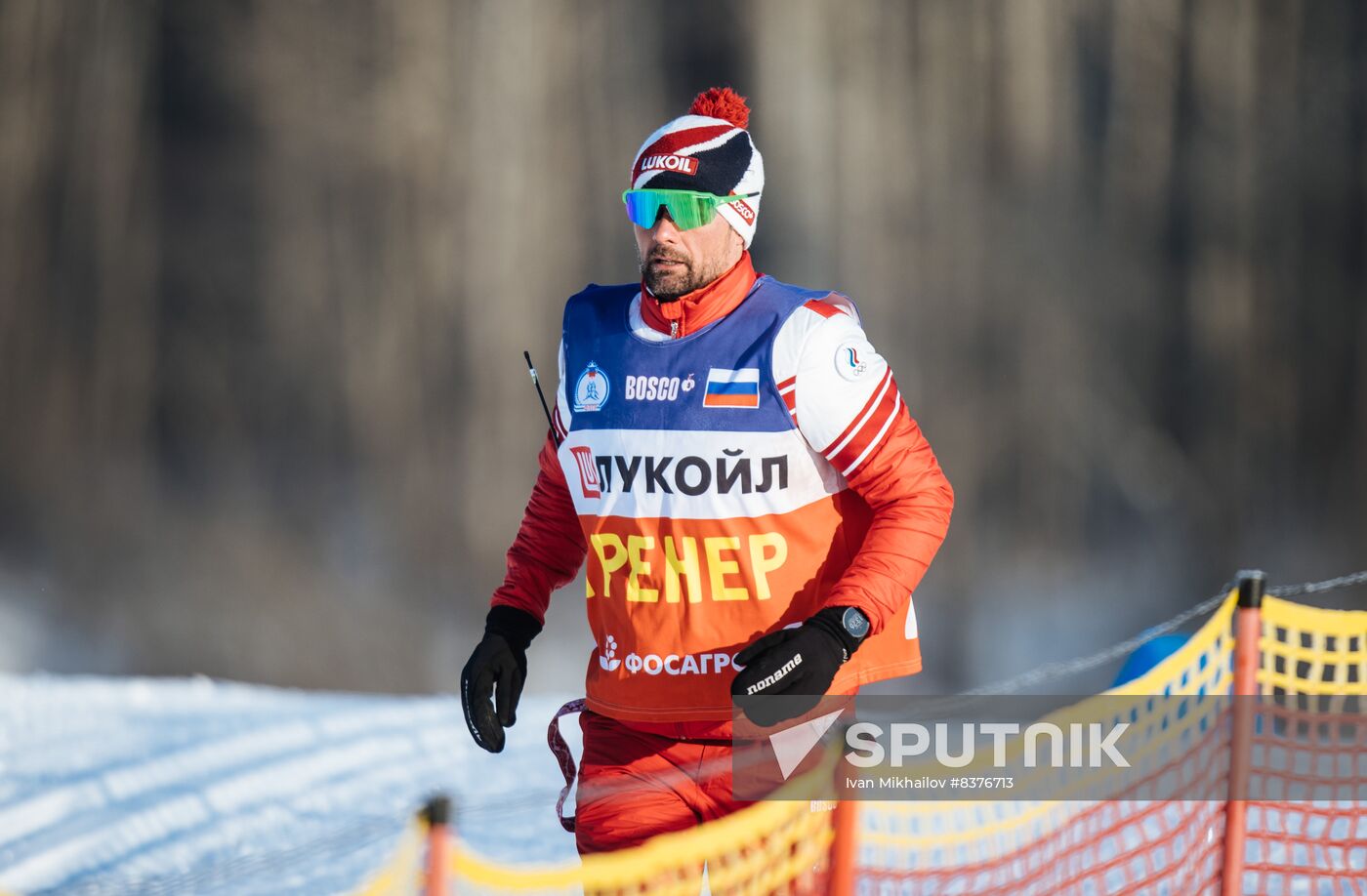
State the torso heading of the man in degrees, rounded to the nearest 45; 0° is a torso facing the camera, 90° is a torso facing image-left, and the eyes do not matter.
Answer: approximately 45°

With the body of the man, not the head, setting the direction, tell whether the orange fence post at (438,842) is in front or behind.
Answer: in front
